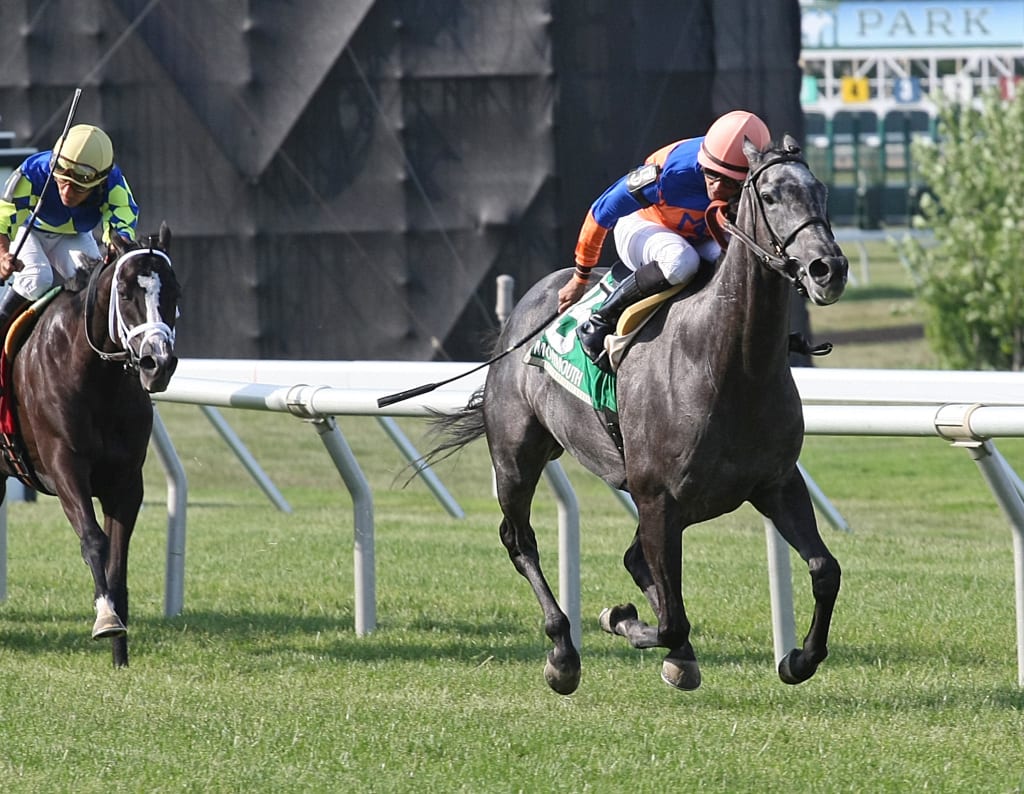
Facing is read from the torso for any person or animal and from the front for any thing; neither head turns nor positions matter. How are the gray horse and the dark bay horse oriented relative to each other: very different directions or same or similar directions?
same or similar directions

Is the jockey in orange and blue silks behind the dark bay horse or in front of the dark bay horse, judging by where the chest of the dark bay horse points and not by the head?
in front

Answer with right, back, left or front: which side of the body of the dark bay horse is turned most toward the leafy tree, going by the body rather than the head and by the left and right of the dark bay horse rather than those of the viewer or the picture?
left

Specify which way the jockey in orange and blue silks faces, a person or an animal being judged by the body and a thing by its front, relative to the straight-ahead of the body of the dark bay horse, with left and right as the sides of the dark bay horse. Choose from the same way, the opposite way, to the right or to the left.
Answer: the same way

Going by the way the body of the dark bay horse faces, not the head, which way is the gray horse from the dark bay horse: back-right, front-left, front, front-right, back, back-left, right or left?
front

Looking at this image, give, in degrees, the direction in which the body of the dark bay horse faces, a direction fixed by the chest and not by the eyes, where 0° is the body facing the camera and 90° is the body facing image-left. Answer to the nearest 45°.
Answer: approximately 315°

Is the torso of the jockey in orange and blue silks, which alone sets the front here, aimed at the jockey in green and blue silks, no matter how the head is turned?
no

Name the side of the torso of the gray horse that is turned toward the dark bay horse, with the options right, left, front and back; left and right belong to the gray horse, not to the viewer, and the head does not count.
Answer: back

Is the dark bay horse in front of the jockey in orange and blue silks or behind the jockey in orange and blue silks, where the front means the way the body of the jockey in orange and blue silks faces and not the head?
behind

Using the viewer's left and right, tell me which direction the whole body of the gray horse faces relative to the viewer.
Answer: facing the viewer and to the right of the viewer

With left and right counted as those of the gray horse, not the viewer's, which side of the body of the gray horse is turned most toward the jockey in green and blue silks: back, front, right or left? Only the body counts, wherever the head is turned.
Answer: back
